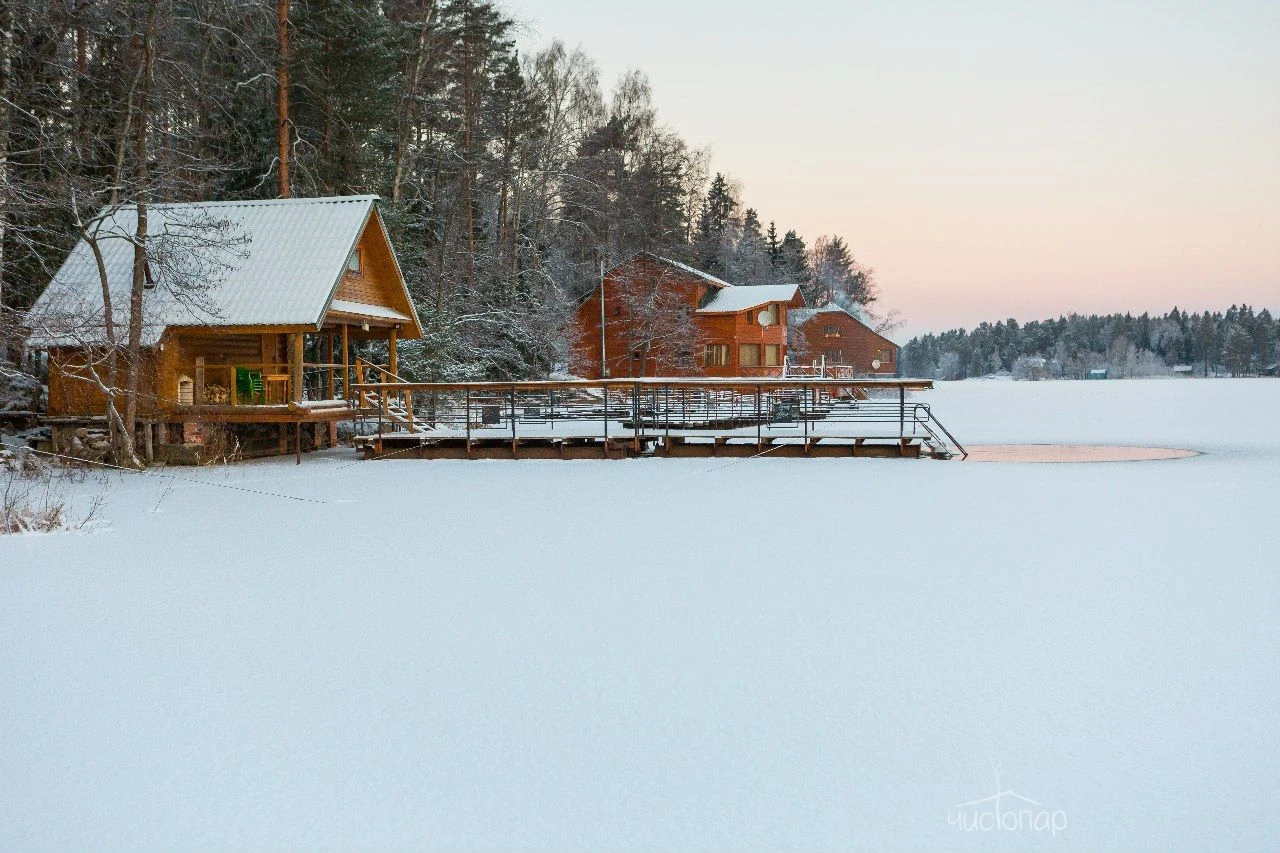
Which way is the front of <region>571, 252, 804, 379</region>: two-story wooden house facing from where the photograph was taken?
facing the viewer and to the right of the viewer

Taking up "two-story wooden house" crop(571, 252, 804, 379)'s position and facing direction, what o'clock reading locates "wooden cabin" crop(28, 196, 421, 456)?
The wooden cabin is roughly at 2 o'clock from the two-story wooden house.

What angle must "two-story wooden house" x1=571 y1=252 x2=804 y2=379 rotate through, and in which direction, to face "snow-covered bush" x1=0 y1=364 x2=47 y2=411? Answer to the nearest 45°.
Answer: approximately 90° to its right

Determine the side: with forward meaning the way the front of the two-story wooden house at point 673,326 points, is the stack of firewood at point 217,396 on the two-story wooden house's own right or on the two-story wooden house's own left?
on the two-story wooden house's own right

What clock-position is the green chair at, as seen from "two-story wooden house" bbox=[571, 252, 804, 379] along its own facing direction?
The green chair is roughly at 2 o'clock from the two-story wooden house.

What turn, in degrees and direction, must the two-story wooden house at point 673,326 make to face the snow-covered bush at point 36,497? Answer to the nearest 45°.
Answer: approximately 45° to its right
